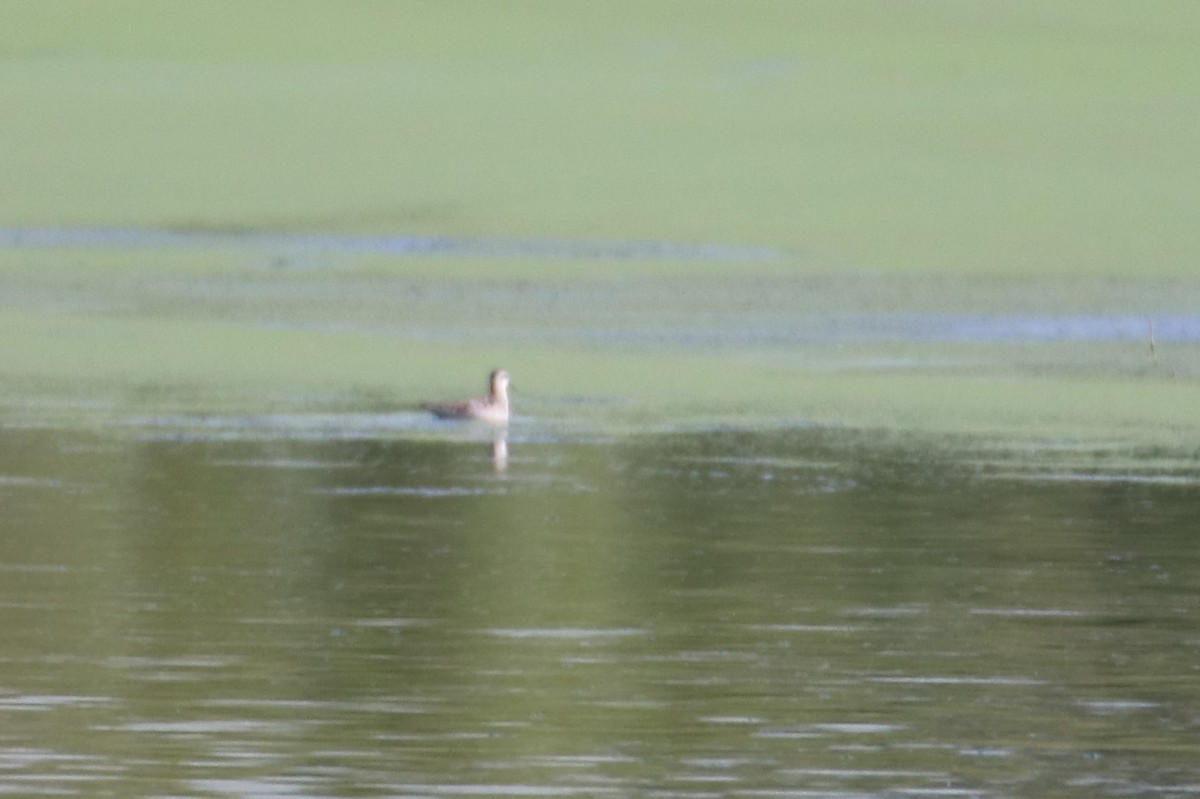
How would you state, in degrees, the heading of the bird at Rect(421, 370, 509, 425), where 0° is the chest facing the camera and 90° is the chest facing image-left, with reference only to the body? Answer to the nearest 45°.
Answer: approximately 270°
